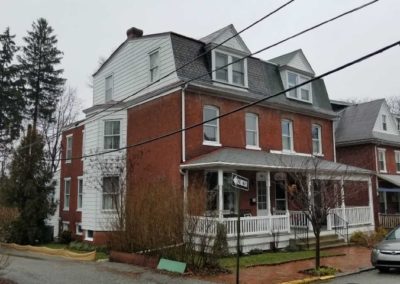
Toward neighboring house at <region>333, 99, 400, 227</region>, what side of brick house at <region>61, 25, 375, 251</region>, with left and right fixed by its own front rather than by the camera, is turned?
left

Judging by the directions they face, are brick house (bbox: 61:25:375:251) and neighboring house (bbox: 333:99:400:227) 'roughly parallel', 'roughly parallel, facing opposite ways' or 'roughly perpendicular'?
roughly parallel

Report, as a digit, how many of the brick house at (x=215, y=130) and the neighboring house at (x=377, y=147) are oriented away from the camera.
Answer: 0

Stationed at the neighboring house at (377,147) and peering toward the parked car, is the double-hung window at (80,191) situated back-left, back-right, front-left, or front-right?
front-right

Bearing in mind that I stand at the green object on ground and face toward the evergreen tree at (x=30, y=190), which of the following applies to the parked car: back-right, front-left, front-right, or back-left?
back-right

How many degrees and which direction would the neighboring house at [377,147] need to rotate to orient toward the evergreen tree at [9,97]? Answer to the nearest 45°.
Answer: approximately 135° to its right

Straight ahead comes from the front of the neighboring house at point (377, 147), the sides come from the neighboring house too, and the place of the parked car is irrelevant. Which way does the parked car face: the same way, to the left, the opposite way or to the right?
to the right

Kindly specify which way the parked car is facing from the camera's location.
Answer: facing the viewer and to the left of the viewer

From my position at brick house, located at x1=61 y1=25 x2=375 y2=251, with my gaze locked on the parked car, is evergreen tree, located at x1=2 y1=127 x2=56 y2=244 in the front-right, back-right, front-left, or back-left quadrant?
back-right

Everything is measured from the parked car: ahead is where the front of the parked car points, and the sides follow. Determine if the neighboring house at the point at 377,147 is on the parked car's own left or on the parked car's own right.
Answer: on the parked car's own right

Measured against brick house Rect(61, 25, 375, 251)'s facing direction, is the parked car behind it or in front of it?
in front
